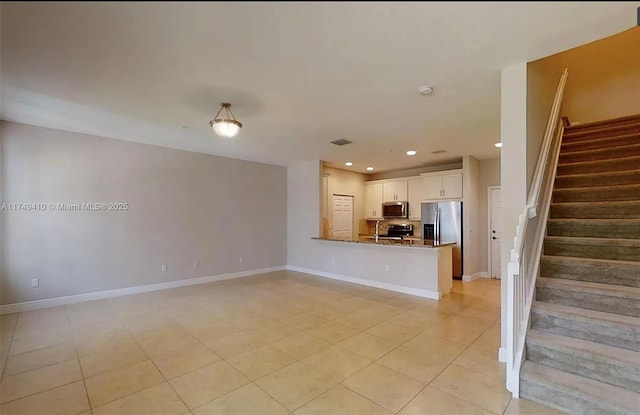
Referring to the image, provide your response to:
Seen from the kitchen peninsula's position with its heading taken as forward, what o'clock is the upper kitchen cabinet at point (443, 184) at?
The upper kitchen cabinet is roughly at 6 o'clock from the kitchen peninsula.

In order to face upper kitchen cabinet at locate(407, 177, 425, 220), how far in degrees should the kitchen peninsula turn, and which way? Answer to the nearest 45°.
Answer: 0° — it already faces it

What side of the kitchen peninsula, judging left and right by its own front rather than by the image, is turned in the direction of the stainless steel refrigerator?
back

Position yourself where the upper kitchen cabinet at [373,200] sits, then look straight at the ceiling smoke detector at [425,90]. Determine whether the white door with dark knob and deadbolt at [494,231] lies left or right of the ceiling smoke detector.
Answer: left

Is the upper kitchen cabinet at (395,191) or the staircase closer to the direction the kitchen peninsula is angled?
the staircase

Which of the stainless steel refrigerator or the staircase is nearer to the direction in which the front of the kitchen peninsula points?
the staircase

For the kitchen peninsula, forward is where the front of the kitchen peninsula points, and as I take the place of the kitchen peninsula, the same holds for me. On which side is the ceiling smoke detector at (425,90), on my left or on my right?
on my left

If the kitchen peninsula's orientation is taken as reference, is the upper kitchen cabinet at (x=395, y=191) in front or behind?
behind
